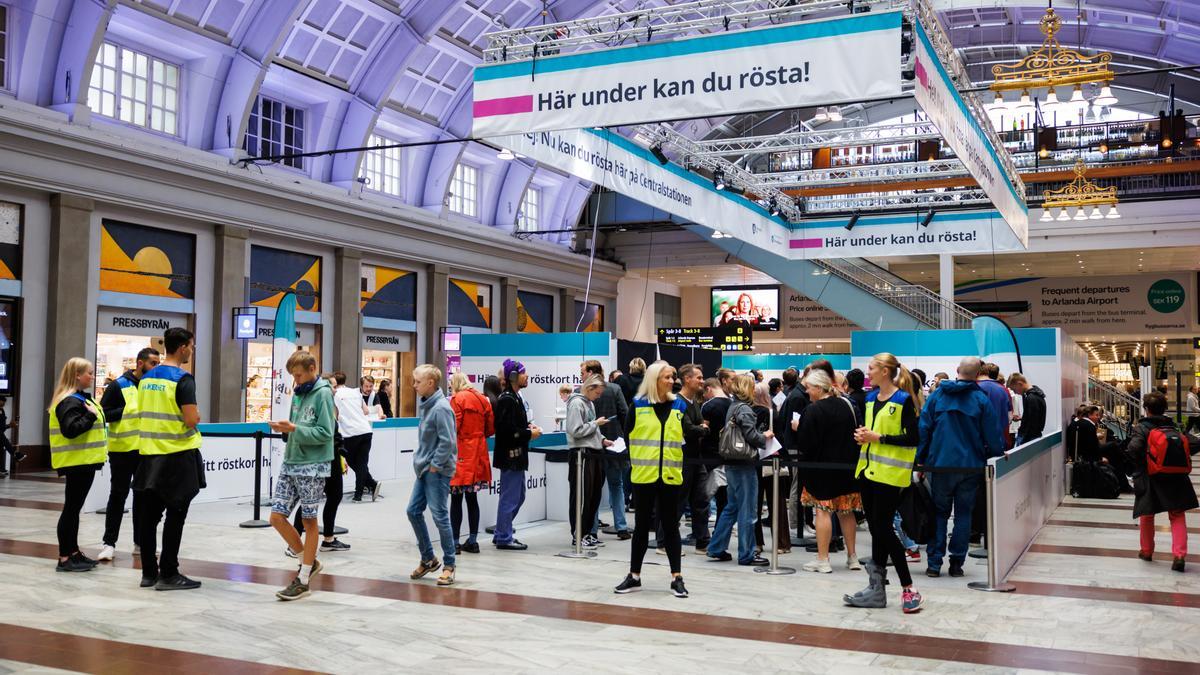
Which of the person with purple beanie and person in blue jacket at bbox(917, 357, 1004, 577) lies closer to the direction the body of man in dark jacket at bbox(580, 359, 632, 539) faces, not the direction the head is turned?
the person with purple beanie

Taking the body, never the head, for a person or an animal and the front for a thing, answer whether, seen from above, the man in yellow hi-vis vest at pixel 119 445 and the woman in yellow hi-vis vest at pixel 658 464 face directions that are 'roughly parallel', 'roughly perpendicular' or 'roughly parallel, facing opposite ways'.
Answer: roughly perpendicular

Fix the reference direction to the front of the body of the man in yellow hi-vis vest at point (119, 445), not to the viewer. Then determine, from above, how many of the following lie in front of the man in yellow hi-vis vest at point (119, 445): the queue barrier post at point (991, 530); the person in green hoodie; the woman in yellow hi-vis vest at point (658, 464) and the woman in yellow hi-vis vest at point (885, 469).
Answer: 4

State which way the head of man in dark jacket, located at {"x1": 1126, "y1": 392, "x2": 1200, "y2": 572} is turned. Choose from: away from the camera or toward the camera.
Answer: away from the camera

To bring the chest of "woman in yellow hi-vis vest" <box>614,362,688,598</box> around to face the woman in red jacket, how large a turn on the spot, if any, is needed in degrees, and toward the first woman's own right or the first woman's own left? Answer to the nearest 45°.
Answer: approximately 135° to the first woman's own right

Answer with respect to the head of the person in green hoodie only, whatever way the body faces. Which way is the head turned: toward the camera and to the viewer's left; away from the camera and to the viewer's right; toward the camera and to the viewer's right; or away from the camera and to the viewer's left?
toward the camera and to the viewer's left

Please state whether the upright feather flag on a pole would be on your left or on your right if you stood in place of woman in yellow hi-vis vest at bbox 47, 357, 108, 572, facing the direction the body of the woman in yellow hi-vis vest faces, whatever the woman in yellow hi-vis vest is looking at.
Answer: on your left

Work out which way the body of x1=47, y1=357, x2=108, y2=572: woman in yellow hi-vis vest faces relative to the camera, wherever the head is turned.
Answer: to the viewer's right
